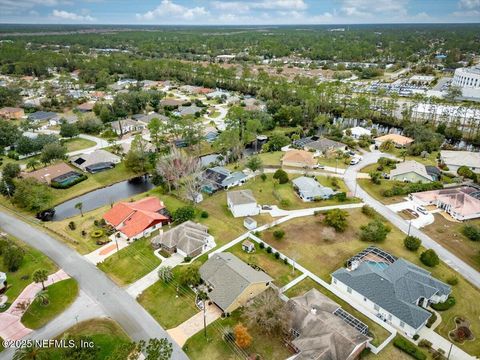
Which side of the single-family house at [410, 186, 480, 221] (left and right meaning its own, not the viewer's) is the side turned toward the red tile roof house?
front

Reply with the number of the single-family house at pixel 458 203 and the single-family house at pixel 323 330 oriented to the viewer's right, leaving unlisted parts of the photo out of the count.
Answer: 0

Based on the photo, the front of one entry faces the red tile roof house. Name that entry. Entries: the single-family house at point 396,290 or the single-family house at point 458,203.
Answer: the single-family house at point 458,203

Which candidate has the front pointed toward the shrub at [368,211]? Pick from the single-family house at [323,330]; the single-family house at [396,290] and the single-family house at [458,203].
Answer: the single-family house at [458,203]

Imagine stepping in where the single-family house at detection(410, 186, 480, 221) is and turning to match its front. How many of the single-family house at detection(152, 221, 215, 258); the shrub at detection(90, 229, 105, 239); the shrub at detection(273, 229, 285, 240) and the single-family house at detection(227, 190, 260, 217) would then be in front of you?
4

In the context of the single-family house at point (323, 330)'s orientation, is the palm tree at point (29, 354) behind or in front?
in front

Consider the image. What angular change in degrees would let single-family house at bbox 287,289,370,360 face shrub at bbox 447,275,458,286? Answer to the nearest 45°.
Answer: approximately 180°

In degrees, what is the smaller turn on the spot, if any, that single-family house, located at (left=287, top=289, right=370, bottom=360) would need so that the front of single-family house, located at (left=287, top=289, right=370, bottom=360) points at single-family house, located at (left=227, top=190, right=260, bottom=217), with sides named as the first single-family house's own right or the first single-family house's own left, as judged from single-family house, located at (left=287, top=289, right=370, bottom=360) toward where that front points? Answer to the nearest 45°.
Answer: approximately 90° to the first single-family house's own right

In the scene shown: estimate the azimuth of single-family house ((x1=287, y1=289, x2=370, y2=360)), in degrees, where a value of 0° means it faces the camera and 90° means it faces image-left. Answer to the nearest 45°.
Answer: approximately 45°

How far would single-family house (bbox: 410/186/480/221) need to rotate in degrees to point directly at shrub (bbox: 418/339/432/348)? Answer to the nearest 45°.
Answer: approximately 45° to its left

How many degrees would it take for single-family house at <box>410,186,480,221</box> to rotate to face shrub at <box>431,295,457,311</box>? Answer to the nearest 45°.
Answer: approximately 45° to its left

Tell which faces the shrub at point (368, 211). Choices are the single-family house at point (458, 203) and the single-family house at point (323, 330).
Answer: the single-family house at point (458, 203)

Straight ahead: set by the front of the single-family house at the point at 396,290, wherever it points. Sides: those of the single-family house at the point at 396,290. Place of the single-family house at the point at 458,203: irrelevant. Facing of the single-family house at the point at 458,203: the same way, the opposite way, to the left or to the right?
to the right

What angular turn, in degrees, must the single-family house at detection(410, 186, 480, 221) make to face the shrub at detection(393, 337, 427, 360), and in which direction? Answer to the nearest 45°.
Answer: approximately 45° to its left

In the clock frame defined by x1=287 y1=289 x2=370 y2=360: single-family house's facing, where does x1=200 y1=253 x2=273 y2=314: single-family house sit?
x1=200 y1=253 x2=273 y2=314: single-family house is roughly at 2 o'clock from x1=287 y1=289 x2=370 y2=360: single-family house.

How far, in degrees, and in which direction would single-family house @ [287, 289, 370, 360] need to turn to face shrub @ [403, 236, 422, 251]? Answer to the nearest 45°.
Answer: approximately 180°

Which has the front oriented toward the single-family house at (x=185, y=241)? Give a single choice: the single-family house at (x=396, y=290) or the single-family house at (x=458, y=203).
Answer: the single-family house at (x=458, y=203)

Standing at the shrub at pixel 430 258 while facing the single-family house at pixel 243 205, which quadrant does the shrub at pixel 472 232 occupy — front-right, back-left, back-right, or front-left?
back-right

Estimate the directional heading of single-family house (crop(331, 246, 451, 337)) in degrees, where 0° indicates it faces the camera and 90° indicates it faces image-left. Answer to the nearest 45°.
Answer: approximately 315°
